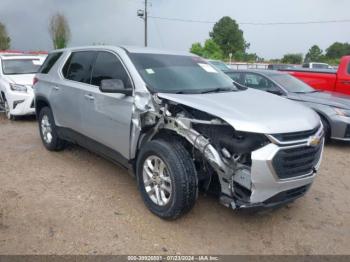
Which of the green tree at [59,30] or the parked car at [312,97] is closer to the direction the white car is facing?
the parked car

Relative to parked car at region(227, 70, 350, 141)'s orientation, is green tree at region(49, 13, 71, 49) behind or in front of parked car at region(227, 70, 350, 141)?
behind

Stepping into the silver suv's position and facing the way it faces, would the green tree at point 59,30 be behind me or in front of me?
behind

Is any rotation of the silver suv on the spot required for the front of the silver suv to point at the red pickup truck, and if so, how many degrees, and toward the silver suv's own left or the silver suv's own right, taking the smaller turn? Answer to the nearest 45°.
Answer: approximately 90° to the silver suv's own left

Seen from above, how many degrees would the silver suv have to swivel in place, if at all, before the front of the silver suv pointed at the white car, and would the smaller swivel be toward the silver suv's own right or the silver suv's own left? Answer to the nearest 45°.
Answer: approximately 180°

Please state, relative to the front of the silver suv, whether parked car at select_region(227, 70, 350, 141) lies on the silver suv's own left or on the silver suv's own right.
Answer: on the silver suv's own left

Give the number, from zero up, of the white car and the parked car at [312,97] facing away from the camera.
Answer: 0

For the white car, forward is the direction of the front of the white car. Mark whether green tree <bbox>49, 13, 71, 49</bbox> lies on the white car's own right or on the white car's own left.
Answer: on the white car's own left

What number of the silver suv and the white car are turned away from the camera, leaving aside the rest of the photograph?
0

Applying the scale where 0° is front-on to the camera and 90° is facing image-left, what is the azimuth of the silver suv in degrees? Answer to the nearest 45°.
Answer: approximately 315°
